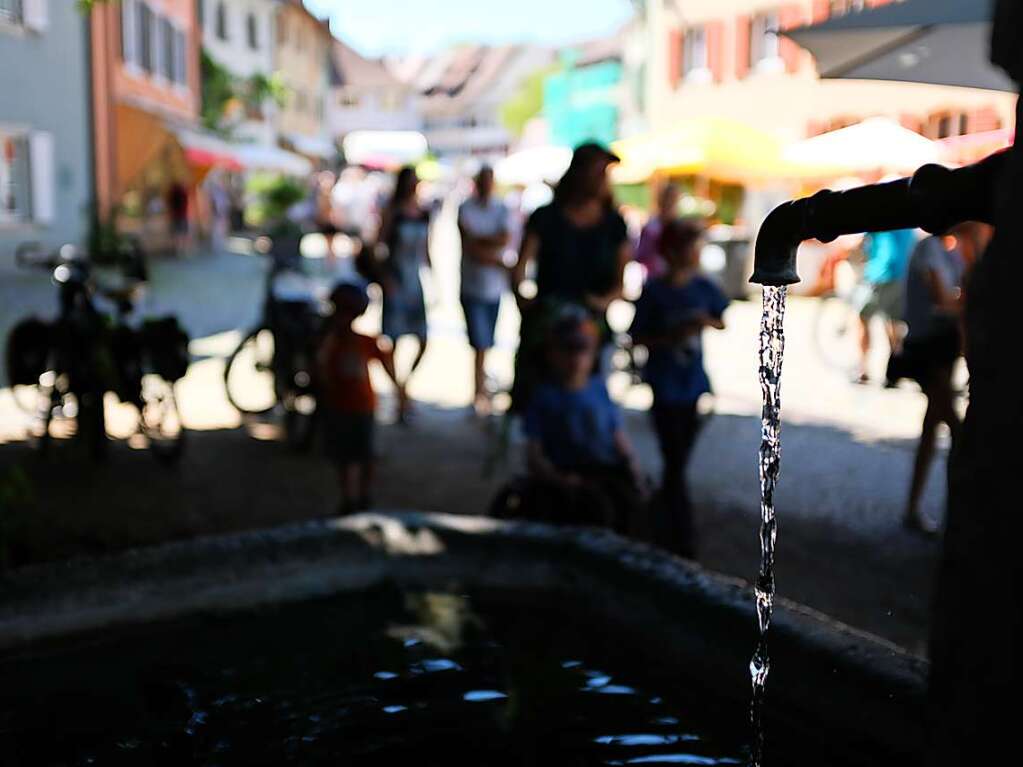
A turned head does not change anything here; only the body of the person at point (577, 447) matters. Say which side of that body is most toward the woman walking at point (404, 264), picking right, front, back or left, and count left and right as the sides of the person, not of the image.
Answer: back

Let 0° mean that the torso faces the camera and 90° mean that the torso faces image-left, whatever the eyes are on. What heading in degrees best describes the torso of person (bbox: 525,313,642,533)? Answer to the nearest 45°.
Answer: approximately 0°

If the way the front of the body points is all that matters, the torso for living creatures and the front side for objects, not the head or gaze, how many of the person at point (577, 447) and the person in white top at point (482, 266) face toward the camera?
2

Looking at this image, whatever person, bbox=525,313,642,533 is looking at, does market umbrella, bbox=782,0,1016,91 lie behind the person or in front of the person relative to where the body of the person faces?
behind

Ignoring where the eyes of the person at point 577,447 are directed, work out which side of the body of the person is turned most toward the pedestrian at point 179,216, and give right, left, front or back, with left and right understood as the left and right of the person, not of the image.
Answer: back
